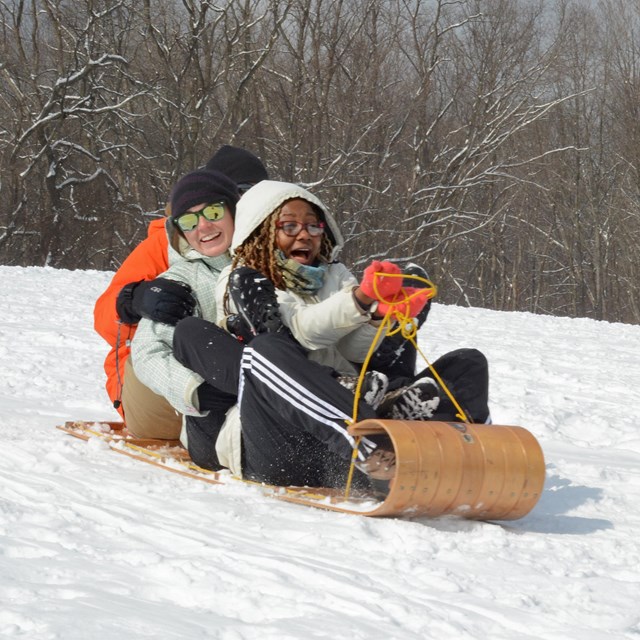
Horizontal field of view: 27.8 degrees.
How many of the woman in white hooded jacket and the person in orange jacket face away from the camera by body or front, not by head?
0

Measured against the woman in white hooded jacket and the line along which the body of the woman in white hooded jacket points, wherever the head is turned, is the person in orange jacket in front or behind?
behind

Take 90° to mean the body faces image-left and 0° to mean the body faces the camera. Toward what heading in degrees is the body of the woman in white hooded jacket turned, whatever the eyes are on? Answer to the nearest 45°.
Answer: approximately 315°

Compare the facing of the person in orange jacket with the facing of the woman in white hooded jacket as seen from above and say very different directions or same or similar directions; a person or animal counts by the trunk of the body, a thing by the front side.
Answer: same or similar directions

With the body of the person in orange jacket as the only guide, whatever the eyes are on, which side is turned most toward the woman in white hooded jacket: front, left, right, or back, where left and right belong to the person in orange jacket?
front

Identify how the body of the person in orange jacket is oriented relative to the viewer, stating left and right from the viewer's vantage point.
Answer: facing the viewer and to the right of the viewer
